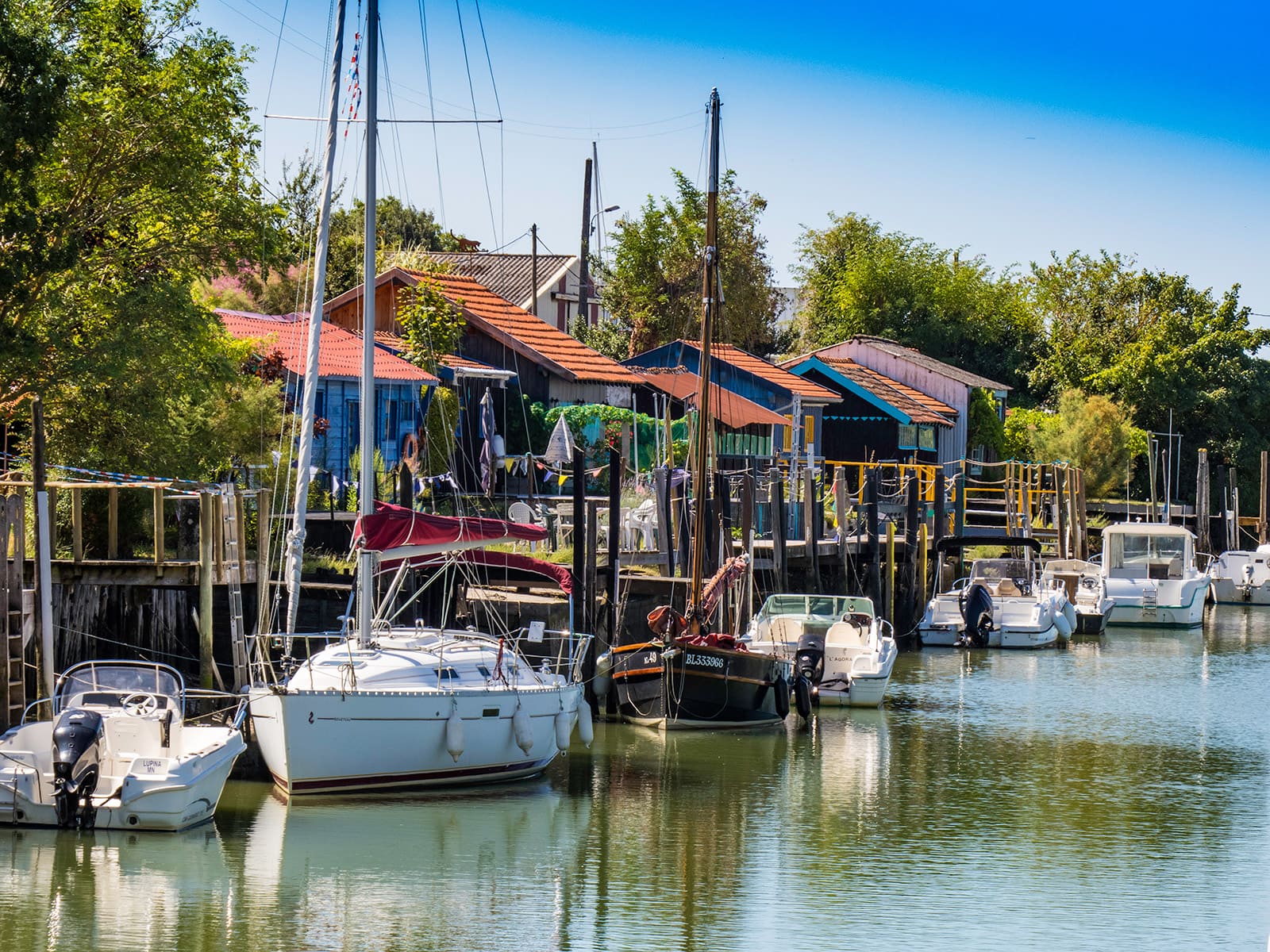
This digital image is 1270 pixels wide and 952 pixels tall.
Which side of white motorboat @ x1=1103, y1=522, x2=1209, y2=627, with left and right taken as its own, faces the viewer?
back

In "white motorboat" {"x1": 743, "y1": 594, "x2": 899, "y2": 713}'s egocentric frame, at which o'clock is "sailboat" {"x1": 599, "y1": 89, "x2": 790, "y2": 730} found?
The sailboat is roughly at 7 o'clock from the white motorboat.

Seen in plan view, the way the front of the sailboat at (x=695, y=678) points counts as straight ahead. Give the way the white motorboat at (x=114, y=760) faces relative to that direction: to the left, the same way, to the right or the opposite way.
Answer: the opposite way

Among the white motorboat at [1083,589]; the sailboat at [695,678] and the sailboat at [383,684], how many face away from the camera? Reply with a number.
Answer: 1

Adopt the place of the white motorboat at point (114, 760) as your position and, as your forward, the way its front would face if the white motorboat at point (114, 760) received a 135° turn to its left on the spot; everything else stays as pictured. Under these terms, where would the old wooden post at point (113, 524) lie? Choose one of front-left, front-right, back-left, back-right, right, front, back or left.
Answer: right

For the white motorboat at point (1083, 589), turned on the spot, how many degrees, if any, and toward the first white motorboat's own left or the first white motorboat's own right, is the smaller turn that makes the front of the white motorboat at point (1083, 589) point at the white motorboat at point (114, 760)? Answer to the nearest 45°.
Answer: approximately 180°

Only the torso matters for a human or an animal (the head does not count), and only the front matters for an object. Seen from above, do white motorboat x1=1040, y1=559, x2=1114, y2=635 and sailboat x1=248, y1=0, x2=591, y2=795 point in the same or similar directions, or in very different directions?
very different directions

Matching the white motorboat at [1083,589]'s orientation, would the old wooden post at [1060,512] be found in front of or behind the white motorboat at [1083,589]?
in front

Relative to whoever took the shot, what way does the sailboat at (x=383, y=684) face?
facing the viewer and to the left of the viewer

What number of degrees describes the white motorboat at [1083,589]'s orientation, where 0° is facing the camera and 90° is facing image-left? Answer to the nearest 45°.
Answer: approximately 180°
